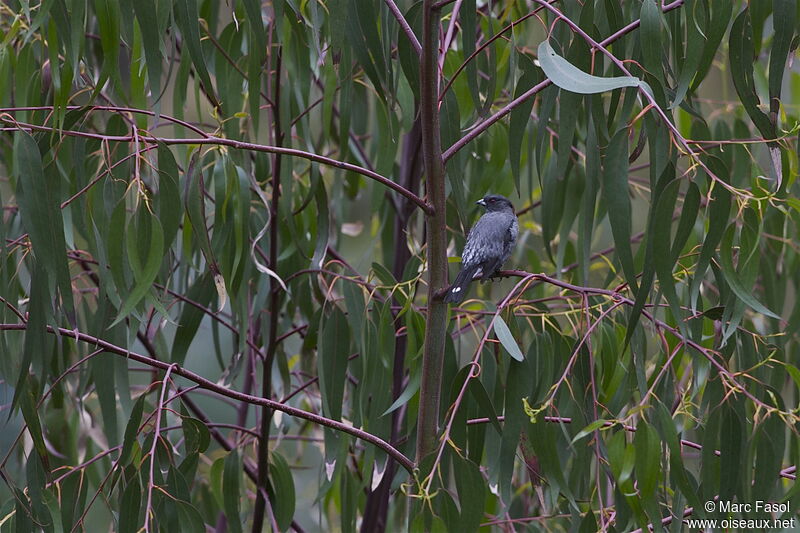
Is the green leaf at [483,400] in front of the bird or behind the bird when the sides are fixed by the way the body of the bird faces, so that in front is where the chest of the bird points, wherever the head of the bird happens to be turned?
behind

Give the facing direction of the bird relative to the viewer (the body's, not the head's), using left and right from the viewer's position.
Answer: facing away from the viewer and to the right of the viewer

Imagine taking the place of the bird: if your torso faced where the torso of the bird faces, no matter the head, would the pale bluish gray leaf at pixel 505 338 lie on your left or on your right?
on your right
